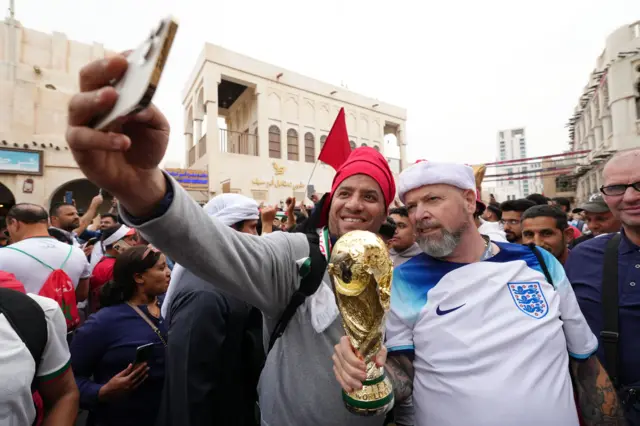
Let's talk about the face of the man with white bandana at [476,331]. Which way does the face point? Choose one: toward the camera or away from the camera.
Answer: toward the camera

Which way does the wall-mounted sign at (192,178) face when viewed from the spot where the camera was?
facing the viewer

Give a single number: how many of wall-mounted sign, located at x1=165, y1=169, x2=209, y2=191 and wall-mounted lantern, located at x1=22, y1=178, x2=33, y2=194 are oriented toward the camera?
2

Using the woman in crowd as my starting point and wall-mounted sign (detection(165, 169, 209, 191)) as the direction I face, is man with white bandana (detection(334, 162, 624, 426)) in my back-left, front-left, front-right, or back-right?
back-right

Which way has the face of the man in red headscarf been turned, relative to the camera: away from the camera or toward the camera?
toward the camera

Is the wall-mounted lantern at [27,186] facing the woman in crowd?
yes

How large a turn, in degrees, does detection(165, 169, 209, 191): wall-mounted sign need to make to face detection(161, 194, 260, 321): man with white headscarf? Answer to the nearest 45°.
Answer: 0° — it already faces them

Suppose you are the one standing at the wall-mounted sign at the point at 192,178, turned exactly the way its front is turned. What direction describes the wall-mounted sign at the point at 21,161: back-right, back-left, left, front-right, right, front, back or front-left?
right

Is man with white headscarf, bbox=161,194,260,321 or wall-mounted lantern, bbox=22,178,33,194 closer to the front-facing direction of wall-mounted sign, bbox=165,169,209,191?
the man with white headscarf

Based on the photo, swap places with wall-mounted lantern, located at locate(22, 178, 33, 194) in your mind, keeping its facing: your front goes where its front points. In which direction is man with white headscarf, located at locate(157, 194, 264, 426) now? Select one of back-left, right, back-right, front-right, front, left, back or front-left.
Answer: front

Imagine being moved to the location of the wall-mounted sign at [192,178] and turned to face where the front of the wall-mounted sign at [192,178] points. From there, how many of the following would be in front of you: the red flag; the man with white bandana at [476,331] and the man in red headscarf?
3
